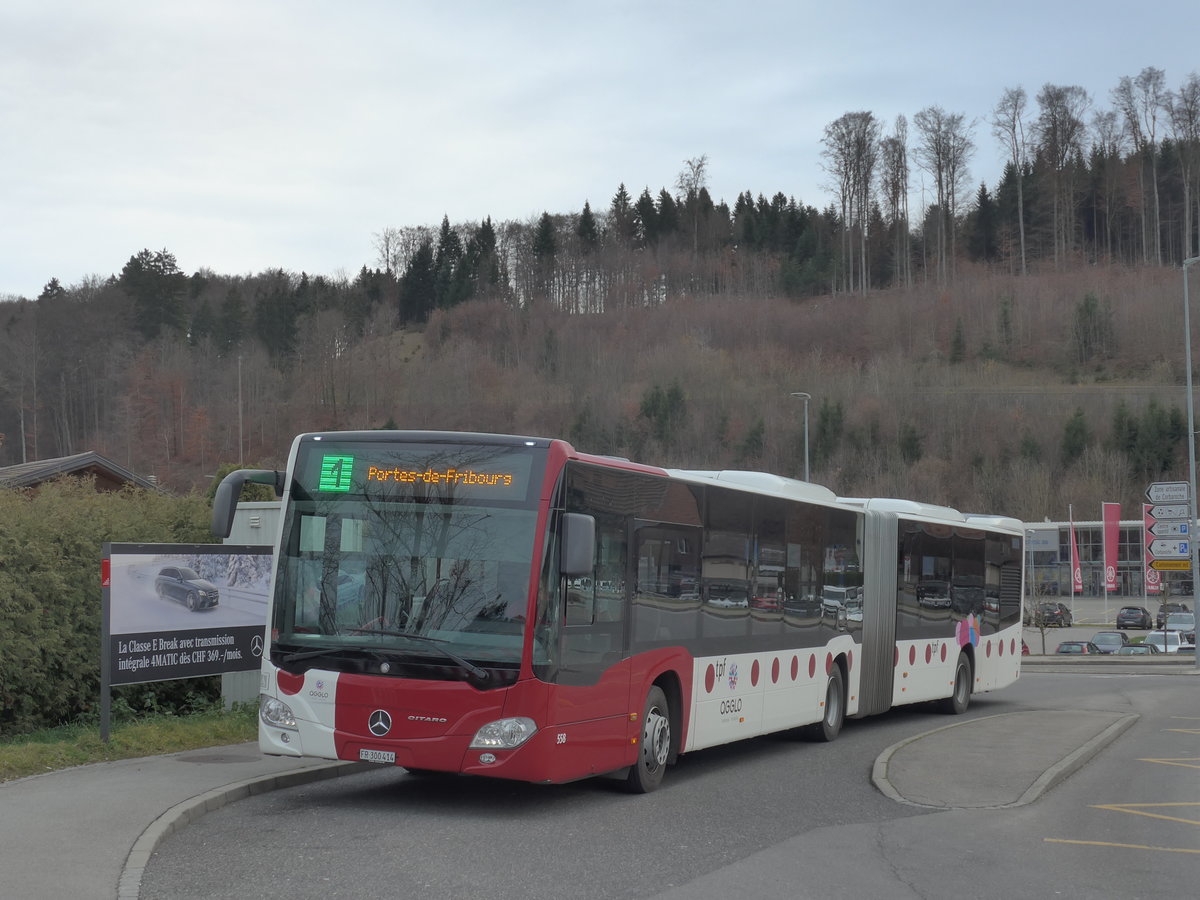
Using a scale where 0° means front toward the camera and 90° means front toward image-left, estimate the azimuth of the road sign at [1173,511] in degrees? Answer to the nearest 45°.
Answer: approximately 0°

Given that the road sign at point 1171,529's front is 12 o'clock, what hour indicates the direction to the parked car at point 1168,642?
The parked car is roughly at 6 o'clock from the road sign.

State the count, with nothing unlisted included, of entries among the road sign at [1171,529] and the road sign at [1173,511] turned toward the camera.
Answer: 2

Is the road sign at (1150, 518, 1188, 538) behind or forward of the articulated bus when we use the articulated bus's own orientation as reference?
behind

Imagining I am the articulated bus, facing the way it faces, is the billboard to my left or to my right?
on my right

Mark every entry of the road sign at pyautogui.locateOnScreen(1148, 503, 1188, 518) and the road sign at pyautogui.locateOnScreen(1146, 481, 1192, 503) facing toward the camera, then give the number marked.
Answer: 2

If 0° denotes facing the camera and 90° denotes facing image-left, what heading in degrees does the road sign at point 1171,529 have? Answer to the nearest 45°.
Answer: approximately 0°
